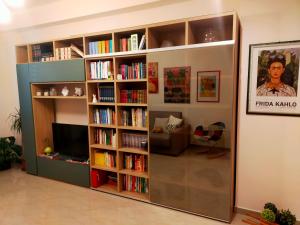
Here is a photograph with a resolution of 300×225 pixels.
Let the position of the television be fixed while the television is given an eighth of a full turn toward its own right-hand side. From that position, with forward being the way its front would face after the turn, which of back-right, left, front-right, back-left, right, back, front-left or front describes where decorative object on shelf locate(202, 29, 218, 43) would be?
back-left

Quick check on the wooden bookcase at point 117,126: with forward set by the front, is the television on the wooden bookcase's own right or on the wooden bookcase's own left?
on the wooden bookcase's own right

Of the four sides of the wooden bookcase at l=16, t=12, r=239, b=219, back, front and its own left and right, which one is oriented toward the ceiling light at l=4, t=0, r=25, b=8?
right

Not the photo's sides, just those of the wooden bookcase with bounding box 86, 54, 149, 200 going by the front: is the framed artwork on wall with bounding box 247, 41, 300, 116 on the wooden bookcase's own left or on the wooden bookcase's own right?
on the wooden bookcase's own left

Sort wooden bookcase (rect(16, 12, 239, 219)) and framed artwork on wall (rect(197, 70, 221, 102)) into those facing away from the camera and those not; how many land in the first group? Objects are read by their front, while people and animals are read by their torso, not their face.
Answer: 0
